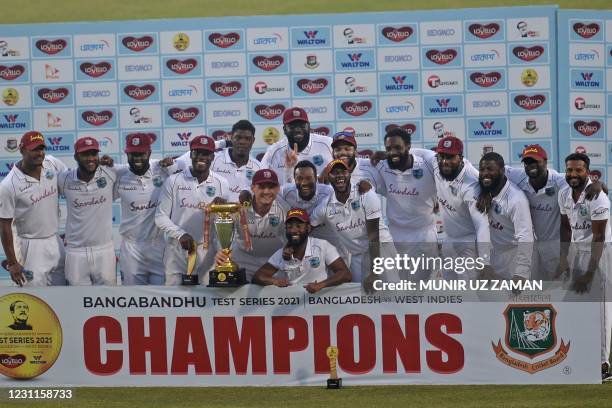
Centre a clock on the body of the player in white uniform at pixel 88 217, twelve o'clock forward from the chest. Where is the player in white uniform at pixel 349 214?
the player in white uniform at pixel 349 214 is roughly at 10 o'clock from the player in white uniform at pixel 88 217.

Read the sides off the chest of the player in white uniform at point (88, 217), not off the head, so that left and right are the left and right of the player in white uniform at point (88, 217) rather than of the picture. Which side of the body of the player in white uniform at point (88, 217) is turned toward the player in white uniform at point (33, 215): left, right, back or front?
right

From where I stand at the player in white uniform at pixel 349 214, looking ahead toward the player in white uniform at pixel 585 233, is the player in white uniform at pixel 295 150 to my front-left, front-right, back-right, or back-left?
back-left

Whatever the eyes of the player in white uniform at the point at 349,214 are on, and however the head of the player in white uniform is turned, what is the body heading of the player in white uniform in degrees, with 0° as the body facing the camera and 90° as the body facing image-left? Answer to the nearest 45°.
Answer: approximately 0°

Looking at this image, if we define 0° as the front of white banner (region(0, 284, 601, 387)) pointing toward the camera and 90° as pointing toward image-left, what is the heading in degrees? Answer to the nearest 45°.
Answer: approximately 0°

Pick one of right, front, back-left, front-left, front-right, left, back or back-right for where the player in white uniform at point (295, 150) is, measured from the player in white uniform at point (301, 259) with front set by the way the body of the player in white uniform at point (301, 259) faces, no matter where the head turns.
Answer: back

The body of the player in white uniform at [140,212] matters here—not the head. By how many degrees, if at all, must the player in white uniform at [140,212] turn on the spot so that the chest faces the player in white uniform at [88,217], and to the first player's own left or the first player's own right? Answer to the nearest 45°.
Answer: approximately 90° to the first player's own right
